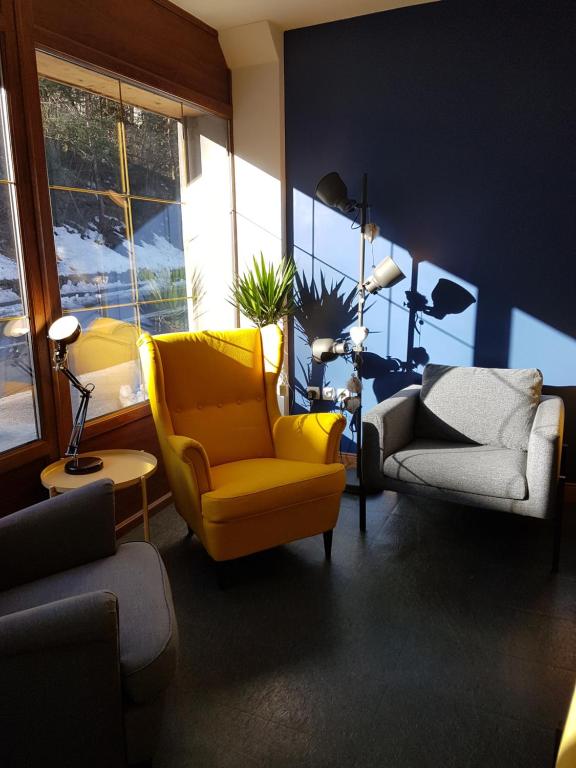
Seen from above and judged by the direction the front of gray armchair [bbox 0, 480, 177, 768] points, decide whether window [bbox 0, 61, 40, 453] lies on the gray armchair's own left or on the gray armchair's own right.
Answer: on the gray armchair's own left

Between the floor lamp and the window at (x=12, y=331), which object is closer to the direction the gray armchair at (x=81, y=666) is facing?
the floor lamp

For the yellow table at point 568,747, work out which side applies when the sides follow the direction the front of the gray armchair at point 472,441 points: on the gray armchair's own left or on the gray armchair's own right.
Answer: on the gray armchair's own left

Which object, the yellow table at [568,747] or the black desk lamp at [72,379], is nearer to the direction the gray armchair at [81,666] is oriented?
the yellow table

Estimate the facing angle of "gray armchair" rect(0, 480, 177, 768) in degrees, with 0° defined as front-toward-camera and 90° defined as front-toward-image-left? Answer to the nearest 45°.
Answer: approximately 270°

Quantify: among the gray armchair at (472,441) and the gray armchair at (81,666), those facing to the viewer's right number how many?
1

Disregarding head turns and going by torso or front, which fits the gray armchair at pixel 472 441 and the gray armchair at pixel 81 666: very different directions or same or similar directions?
very different directions

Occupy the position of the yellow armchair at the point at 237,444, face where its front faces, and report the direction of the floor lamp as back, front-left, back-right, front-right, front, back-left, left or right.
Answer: left

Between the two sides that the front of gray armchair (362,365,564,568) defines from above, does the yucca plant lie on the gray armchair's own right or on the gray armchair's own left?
on the gray armchair's own right

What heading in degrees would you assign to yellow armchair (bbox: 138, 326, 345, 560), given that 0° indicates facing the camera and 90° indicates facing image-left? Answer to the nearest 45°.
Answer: approximately 315°

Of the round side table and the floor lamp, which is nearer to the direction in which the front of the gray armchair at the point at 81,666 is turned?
the floor lamp

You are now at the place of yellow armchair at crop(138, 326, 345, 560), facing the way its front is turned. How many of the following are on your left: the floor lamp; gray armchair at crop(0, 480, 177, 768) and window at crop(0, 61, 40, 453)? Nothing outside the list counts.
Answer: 1

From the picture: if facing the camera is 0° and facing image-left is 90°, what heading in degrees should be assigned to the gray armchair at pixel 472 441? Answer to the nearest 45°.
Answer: approximately 45°
